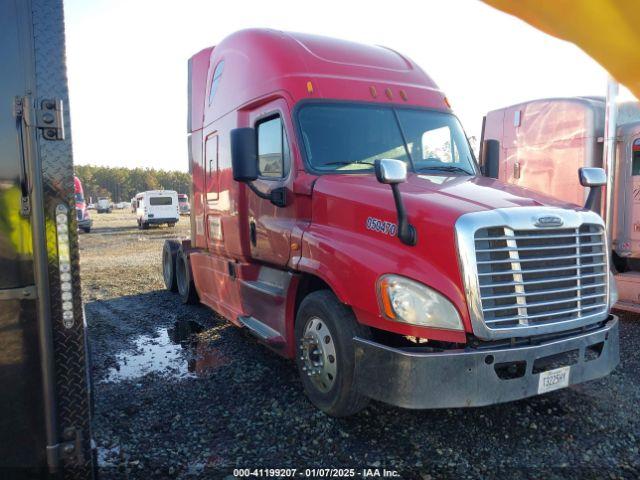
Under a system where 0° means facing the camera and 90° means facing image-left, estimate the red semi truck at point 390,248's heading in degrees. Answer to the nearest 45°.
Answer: approximately 315°

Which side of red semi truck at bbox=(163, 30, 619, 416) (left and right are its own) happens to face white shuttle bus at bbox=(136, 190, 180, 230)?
back

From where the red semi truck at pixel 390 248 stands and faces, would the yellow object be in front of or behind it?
in front

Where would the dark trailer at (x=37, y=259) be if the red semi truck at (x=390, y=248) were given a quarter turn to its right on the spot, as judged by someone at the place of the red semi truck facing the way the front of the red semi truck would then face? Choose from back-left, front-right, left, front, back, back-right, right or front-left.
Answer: front
